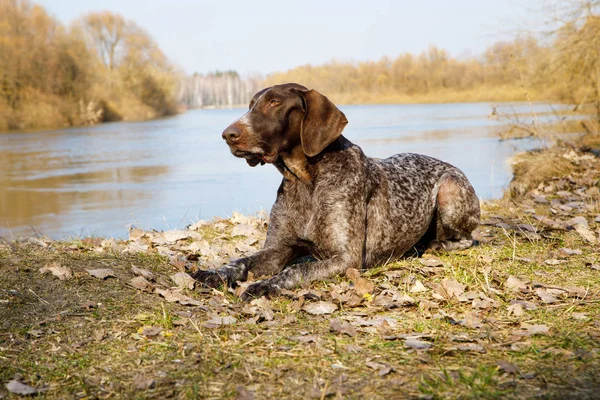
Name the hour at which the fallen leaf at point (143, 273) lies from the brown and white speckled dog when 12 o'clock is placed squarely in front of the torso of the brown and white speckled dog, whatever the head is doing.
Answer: The fallen leaf is roughly at 1 o'clock from the brown and white speckled dog.

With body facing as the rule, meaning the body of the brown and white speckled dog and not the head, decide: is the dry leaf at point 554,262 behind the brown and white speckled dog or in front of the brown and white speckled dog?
behind

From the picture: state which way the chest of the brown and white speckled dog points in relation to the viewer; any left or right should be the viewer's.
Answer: facing the viewer and to the left of the viewer

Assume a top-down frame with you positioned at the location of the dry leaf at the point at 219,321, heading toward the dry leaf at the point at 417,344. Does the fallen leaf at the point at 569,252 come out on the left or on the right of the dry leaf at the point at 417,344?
left

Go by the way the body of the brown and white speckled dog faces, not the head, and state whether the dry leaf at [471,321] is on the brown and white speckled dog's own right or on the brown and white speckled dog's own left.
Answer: on the brown and white speckled dog's own left

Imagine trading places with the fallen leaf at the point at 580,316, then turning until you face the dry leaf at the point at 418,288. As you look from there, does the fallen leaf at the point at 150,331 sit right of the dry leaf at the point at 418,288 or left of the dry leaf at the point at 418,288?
left

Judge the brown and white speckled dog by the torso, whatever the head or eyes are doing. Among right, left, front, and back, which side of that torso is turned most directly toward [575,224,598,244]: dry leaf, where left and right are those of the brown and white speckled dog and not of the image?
back

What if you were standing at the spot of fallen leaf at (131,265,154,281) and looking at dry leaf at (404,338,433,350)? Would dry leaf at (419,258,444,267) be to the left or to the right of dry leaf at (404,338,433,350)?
left

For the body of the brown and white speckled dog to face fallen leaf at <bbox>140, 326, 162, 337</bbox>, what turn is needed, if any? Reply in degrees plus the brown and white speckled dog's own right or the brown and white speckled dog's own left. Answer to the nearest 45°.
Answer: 0° — it already faces it

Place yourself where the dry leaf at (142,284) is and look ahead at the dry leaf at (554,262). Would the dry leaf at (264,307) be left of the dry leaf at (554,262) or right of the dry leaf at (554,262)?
right

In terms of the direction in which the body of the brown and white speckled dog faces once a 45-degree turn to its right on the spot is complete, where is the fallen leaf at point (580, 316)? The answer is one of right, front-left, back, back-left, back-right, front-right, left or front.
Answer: back-left

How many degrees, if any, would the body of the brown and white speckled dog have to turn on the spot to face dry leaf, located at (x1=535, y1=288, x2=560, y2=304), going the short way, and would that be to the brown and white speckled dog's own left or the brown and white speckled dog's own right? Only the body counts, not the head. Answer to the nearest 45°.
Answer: approximately 90° to the brown and white speckled dog's own left
